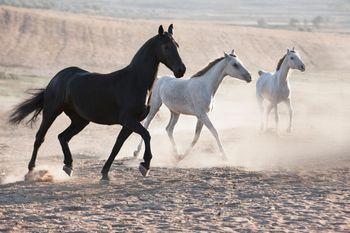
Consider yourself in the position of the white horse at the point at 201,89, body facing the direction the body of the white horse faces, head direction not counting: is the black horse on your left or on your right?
on your right

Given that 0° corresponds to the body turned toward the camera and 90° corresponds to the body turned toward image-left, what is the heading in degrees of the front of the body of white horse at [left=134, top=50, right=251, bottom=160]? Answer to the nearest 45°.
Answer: approximately 270°

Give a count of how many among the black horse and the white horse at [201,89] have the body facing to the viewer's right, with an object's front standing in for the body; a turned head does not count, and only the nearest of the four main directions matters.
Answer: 2

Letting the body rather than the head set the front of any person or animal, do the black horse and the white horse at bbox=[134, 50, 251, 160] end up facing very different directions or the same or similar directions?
same or similar directions

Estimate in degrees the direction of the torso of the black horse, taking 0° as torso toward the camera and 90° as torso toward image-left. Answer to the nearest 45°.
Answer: approximately 270°

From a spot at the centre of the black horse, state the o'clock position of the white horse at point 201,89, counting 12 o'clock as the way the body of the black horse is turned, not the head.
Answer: The white horse is roughly at 10 o'clock from the black horse.
